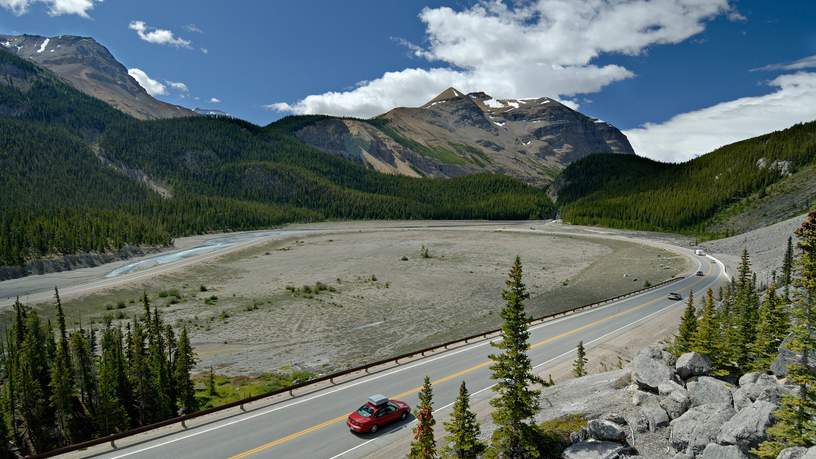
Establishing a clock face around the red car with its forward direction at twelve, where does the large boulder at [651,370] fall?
The large boulder is roughly at 2 o'clock from the red car.

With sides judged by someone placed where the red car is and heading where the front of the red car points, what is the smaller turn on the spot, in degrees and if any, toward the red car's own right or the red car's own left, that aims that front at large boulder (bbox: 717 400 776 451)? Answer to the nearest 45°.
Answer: approximately 90° to the red car's own right

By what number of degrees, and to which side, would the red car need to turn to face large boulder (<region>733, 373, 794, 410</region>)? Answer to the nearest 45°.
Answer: approximately 90° to its right

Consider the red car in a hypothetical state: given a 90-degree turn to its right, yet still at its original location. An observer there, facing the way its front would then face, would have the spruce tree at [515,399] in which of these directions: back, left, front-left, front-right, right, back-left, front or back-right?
front

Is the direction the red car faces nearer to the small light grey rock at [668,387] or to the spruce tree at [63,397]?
the small light grey rock

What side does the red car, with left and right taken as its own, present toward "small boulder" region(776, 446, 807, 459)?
right

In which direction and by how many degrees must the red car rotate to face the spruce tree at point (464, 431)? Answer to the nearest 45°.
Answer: approximately 90° to its right

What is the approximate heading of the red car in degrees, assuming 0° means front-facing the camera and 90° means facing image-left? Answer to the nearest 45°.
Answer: approximately 225°

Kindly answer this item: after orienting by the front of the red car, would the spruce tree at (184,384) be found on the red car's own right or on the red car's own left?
on the red car's own left
